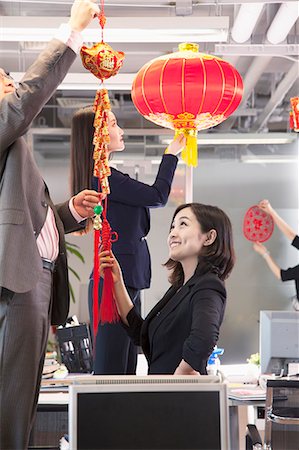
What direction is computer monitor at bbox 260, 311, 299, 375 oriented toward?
away from the camera

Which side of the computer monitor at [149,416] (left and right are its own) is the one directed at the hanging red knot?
back

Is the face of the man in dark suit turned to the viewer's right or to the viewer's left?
to the viewer's right

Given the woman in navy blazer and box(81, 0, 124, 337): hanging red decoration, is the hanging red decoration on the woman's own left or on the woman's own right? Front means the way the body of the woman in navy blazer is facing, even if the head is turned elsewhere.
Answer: on the woman's own right

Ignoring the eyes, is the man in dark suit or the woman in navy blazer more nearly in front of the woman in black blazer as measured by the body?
the man in dark suit

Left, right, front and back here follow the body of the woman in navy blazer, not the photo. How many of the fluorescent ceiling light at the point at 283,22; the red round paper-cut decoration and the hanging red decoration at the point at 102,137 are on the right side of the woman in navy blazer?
1

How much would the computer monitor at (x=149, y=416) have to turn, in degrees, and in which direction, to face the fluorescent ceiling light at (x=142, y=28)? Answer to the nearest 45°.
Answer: approximately 180°

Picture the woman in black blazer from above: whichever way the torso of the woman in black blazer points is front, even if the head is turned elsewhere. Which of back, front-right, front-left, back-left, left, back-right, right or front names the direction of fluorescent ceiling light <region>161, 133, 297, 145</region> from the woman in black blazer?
back-right

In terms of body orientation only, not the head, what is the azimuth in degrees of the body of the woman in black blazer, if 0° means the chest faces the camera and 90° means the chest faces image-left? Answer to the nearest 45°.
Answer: approximately 45°

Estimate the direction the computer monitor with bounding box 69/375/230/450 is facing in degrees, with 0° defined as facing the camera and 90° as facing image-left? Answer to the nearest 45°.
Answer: approximately 0°
